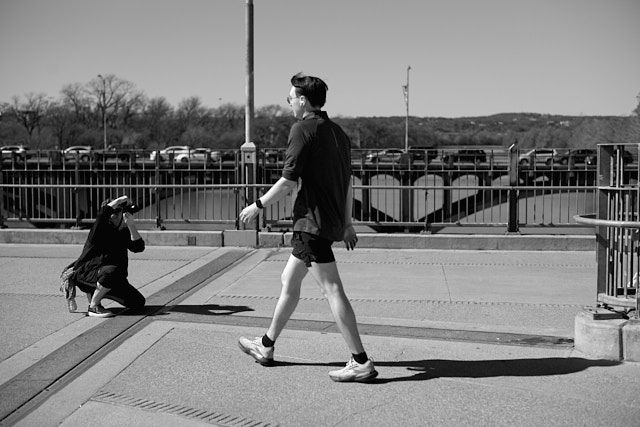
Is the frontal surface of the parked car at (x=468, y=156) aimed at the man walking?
no

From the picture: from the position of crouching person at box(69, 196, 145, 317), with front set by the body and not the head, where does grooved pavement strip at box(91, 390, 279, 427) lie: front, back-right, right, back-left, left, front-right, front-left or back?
right

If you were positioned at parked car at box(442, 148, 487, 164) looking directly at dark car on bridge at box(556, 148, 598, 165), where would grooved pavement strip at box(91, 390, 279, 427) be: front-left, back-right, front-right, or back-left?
back-right

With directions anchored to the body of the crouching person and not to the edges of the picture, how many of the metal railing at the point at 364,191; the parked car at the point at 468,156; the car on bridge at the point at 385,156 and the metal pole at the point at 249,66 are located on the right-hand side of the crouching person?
0

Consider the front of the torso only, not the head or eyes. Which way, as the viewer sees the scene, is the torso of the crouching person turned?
to the viewer's right

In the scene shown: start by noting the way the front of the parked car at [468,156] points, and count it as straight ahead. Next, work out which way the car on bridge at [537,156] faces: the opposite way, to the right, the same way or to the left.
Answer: the same way

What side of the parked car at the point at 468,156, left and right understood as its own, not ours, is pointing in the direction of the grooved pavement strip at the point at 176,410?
left

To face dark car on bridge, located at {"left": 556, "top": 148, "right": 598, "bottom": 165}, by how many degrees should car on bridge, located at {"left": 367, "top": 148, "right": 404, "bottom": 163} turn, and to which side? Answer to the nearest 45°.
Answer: approximately 180°

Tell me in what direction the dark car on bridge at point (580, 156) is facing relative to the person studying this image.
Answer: facing to the left of the viewer

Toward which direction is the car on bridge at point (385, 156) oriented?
to the viewer's left

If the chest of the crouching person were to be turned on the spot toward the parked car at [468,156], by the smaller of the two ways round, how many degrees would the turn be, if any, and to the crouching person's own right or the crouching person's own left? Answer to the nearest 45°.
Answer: approximately 45° to the crouching person's own left

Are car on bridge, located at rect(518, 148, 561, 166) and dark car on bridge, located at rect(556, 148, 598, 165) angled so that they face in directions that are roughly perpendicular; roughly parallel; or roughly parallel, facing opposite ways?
roughly parallel
